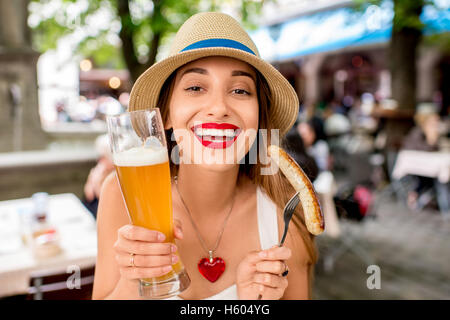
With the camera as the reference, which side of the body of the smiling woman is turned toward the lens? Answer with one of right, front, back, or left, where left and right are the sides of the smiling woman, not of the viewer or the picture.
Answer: front

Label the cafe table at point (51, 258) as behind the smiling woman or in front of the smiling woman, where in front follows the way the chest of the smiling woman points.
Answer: behind
